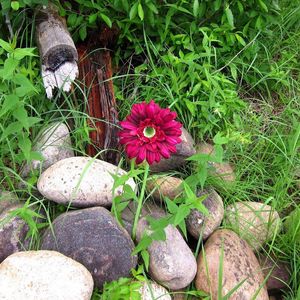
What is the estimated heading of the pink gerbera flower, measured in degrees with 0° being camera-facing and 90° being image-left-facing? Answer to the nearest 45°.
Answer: approximately 0°

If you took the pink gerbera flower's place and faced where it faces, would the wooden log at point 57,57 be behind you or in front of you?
behind

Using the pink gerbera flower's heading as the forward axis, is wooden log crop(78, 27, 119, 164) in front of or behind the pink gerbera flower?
behind

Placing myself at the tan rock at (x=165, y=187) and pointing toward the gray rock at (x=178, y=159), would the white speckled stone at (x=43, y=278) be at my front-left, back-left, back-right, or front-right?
back-left
